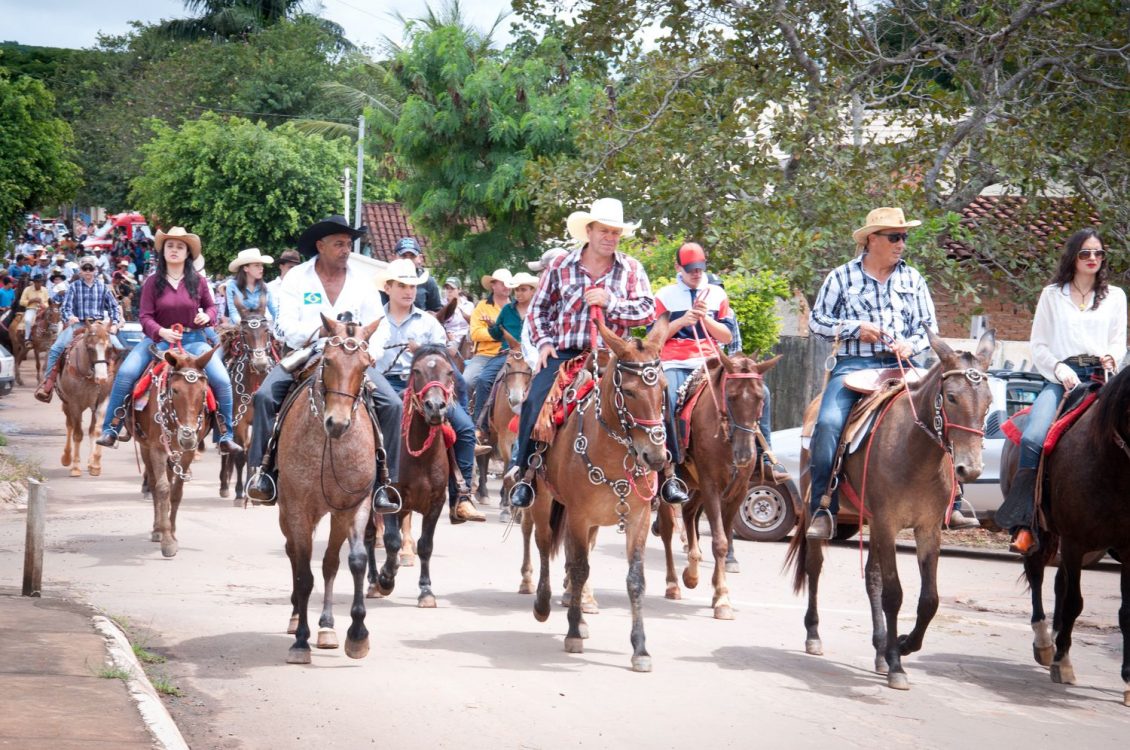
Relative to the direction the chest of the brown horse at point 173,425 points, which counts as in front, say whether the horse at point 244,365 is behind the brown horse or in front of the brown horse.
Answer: behind

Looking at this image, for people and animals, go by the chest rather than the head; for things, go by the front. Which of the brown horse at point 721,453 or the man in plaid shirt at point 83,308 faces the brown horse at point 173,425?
the man in plaid shirt

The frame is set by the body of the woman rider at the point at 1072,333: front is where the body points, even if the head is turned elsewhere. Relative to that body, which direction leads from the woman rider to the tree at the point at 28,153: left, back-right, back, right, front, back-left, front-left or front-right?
back

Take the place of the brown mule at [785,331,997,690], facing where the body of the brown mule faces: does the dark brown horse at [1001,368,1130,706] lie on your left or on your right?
on your left

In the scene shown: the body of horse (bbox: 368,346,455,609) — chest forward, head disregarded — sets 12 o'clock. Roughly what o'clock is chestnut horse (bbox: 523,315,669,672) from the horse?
The chestnut horse is roughly at 11 o'clock from the horse.

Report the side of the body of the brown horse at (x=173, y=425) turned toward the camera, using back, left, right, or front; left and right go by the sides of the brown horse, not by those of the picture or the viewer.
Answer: front

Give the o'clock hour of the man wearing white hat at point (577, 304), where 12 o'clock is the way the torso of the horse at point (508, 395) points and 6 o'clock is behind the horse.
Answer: The man wearing white hat is roughly at 12 o'clock from the horse.

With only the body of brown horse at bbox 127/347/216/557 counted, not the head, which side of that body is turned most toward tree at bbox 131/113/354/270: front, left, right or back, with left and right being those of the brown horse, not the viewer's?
back

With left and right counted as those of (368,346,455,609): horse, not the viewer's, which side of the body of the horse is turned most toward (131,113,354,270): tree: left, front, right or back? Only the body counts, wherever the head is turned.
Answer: back

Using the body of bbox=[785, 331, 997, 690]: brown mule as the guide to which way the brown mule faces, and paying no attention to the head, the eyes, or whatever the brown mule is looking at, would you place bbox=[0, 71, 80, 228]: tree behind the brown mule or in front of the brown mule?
behind

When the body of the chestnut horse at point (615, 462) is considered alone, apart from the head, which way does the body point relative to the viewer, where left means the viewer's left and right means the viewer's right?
facing the viewer and to the right of the viewer
